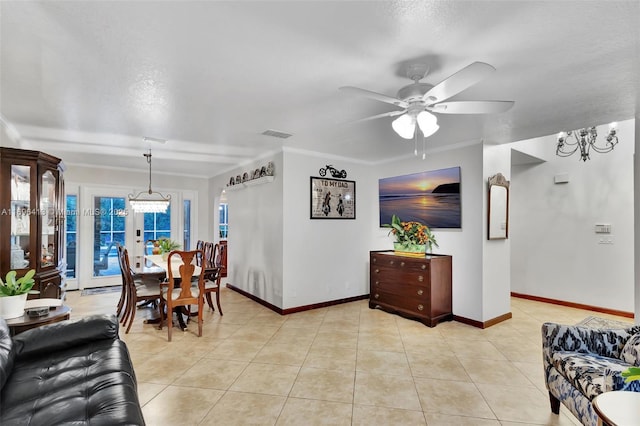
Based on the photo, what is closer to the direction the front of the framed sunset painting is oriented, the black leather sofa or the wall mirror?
the black leather sofa

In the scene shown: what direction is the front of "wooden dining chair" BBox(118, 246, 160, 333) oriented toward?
to the viewer's right

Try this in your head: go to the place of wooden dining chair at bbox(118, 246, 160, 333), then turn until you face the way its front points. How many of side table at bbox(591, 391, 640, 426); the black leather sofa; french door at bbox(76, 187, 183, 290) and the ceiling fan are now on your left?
1

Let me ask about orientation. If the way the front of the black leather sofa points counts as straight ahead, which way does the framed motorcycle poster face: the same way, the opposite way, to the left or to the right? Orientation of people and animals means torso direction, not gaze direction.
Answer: to the right

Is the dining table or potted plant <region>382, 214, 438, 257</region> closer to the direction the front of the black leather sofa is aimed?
the potted plant

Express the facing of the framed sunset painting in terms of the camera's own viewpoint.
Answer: facing the viewer and to the left of the viewer

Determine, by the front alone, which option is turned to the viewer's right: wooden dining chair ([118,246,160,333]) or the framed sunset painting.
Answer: the wooden dining chair

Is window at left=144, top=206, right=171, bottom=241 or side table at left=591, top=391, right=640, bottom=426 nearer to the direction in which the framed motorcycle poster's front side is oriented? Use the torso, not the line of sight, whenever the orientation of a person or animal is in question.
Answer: the side table

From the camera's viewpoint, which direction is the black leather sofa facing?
to the viewer's right

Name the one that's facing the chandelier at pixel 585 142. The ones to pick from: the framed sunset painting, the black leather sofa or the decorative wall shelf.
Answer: the black leather sofa

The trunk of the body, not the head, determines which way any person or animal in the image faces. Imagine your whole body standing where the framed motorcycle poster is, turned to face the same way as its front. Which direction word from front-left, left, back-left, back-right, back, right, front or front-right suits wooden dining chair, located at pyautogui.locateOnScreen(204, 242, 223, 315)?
back-right

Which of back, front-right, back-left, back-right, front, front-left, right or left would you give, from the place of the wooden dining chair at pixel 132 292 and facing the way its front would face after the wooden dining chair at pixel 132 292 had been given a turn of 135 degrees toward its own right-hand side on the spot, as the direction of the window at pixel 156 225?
back-right

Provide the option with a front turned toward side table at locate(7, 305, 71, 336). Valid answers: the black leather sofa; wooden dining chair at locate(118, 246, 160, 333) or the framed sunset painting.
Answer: the framed sunset painting
